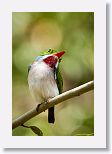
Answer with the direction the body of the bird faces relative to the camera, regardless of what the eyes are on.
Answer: toward the camera
